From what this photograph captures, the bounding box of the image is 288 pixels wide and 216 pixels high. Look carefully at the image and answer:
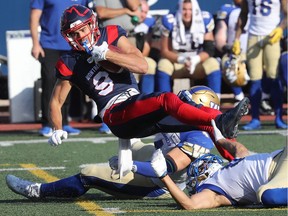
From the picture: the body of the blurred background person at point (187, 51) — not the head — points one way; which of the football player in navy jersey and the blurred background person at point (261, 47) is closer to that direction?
the football player in navy jersey

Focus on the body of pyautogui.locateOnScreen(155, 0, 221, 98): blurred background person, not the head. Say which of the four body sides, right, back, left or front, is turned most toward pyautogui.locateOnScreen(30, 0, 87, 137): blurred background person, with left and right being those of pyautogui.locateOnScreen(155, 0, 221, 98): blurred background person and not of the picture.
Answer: right

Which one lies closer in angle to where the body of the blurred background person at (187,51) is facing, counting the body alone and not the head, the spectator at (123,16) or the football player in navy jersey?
the football player in navy jersey

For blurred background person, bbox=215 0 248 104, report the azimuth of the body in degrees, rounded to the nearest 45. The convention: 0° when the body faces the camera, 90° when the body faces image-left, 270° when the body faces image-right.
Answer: approximately 315°

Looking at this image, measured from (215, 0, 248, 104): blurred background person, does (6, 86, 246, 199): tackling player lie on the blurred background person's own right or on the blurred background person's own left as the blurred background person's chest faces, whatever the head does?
on the blurred background person's own right

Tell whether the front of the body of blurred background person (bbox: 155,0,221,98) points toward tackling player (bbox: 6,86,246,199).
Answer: yes

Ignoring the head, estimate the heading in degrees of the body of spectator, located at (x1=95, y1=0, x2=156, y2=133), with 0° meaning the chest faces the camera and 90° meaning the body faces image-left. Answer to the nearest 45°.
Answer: approximately 315°

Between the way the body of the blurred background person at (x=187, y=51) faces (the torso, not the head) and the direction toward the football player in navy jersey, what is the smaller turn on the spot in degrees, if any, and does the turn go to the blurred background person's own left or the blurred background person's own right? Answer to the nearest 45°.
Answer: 0° — they already face them

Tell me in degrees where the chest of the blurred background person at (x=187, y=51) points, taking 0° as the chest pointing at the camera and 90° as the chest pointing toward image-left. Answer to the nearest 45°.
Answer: approximately 0°
